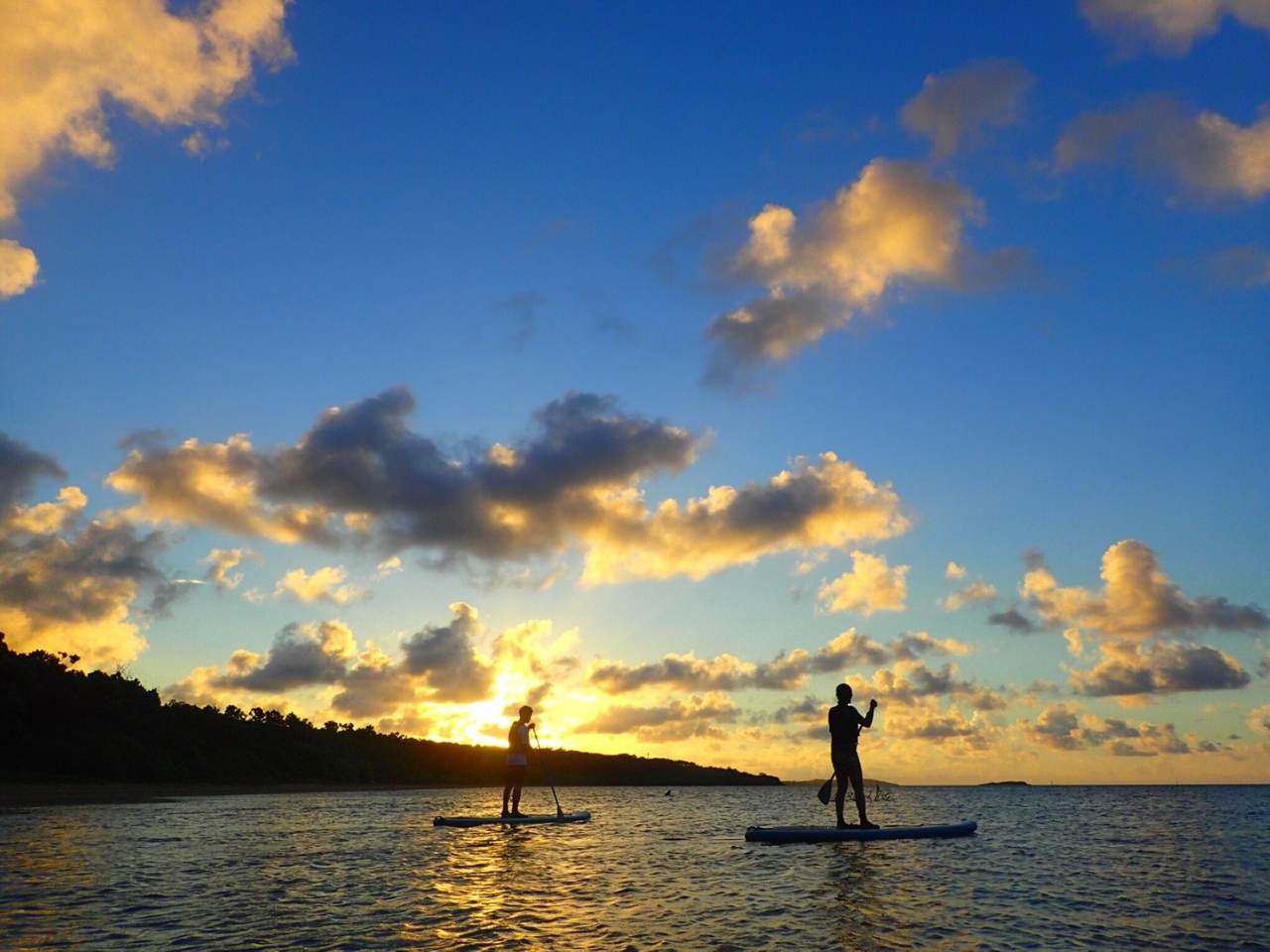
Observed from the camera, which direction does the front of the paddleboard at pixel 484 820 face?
facing to the right of the viewer

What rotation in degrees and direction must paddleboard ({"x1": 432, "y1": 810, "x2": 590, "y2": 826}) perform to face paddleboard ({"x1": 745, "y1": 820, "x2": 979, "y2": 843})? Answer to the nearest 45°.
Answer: approximately 45° to its right
